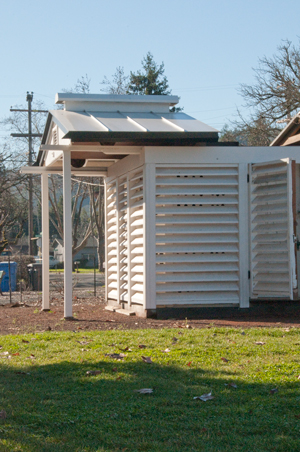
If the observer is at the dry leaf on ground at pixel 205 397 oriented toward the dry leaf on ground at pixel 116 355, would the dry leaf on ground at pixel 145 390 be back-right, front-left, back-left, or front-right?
front-left

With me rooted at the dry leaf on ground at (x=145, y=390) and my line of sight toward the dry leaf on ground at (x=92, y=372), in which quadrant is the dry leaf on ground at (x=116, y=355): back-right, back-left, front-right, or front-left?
front-right
